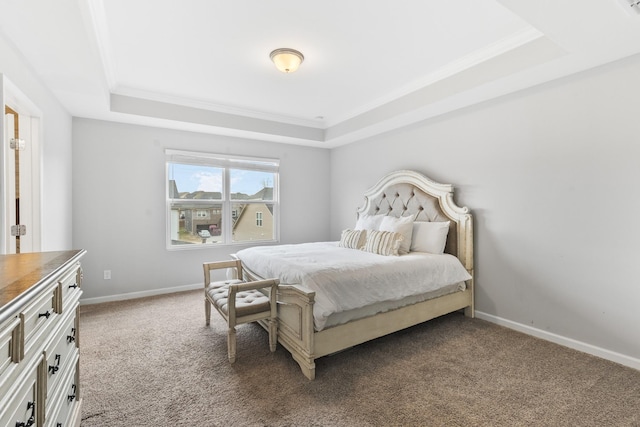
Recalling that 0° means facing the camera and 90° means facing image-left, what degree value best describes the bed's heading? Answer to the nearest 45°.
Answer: approximately 45°

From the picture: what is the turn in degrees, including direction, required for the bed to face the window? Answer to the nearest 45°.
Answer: approximately 90° to its right

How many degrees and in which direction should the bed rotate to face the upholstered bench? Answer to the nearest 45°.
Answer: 0° — it already faces it

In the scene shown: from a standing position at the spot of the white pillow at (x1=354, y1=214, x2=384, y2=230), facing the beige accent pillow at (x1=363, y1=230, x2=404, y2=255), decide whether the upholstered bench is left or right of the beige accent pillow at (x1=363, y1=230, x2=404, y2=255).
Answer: right

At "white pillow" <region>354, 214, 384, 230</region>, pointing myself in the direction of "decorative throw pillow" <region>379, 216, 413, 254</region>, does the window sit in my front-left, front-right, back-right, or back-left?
back-right
